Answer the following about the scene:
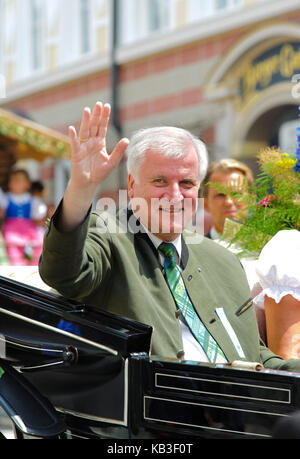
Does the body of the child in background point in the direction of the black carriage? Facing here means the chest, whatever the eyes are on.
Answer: yes

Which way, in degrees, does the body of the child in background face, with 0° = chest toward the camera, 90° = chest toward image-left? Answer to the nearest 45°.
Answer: approximately 0°
